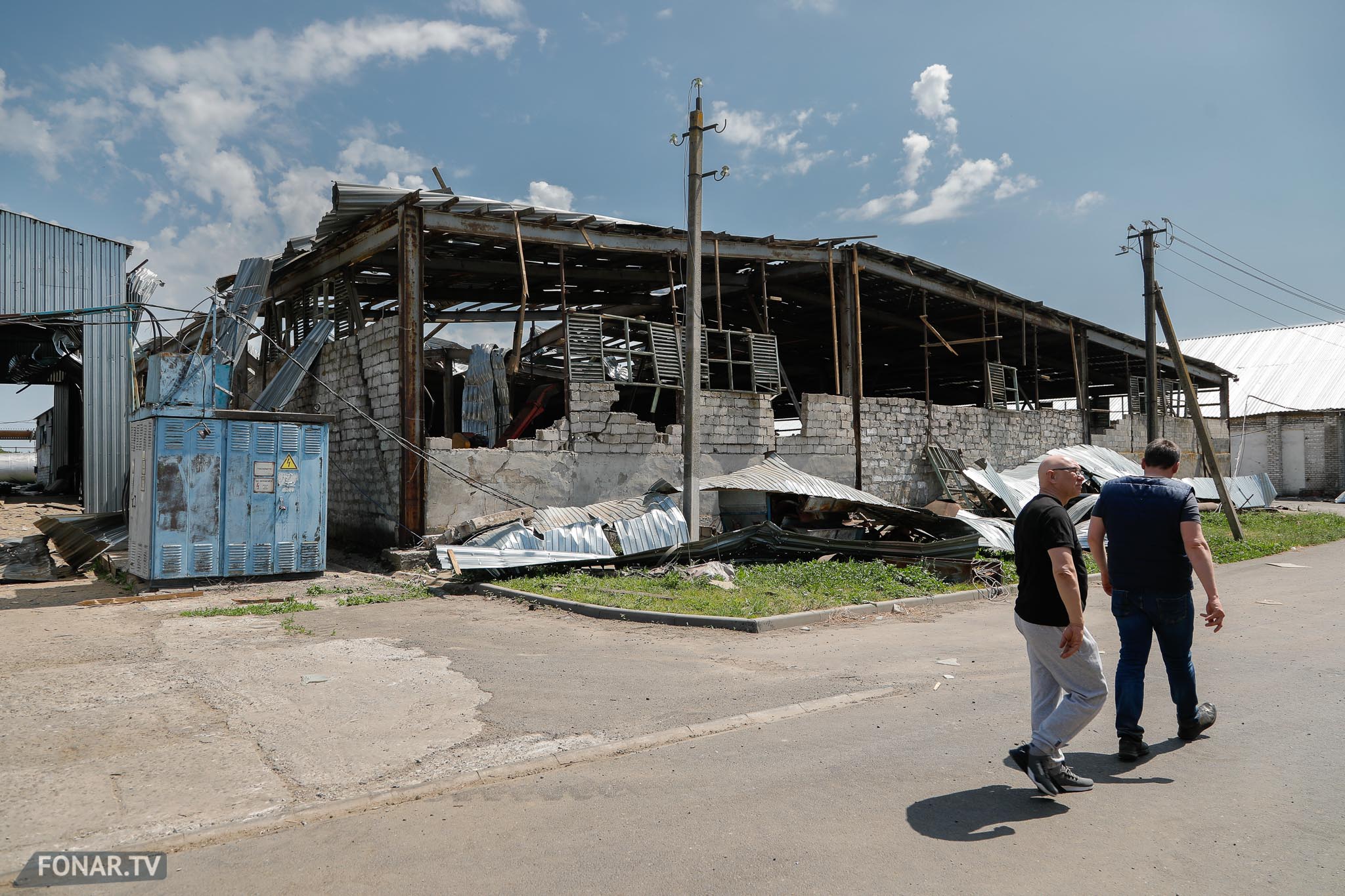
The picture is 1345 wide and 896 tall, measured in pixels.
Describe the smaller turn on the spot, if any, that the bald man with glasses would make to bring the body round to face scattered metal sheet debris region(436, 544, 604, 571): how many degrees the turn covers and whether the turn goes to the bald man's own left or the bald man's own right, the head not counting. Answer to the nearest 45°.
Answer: approximately 135° to the bald man's own left

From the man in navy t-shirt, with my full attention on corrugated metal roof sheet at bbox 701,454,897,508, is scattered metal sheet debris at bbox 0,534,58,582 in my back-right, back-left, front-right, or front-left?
front-left

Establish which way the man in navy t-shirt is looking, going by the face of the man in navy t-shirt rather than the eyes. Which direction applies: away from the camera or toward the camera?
away from the camera

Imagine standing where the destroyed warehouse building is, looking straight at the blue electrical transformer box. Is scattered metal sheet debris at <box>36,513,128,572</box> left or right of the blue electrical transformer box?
right

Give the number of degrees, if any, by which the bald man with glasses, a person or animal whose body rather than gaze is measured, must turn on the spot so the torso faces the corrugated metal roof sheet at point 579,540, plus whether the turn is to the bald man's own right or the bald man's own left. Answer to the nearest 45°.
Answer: approximately 135° to the bald man's own left
